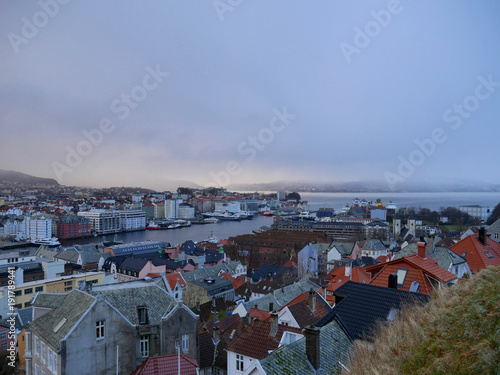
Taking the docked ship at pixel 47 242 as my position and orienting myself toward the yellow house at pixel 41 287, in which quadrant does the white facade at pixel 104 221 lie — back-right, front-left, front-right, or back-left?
back-left

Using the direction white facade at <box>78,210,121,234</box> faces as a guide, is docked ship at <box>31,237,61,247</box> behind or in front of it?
in front

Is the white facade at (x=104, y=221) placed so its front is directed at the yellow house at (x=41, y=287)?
yes

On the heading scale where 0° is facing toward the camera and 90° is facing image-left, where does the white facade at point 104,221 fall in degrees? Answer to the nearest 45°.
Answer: approximately 0°
